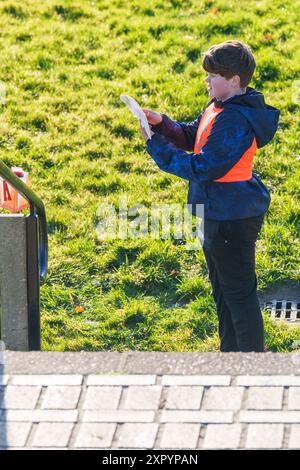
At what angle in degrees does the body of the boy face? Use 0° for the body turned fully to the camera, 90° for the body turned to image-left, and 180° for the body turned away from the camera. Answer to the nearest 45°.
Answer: approximately 90°

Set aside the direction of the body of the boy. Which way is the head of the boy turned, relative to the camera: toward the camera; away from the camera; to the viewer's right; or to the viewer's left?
to the viewer's left

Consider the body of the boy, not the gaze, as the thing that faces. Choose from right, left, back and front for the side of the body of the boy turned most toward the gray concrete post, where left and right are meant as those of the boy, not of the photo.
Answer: front
